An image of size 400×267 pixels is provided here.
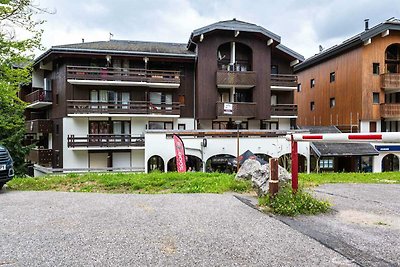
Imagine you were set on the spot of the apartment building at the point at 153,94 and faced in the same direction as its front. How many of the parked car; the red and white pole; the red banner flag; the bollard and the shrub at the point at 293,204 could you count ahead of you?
5

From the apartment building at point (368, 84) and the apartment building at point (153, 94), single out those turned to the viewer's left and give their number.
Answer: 0

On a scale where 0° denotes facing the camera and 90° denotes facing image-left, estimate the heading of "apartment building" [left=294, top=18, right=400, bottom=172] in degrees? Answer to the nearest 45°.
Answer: approximately 315°

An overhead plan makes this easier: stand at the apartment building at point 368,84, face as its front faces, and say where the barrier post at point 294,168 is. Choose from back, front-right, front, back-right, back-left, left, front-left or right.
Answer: front-right

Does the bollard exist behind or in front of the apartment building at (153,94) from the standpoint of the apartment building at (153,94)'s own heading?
in front

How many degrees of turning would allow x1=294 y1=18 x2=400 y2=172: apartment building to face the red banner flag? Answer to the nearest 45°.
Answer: approximately 90° to its right

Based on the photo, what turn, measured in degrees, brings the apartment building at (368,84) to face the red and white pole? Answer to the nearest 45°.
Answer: approximately 45° to its right

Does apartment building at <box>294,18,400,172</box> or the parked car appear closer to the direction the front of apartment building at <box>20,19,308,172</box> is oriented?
the parked car

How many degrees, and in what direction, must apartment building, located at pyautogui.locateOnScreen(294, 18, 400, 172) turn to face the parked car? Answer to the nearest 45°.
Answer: approximately 45° to its right

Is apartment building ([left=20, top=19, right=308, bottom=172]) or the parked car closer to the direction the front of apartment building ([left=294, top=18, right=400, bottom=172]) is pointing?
the parked car

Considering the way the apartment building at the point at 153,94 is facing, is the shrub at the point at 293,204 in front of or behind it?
in front
